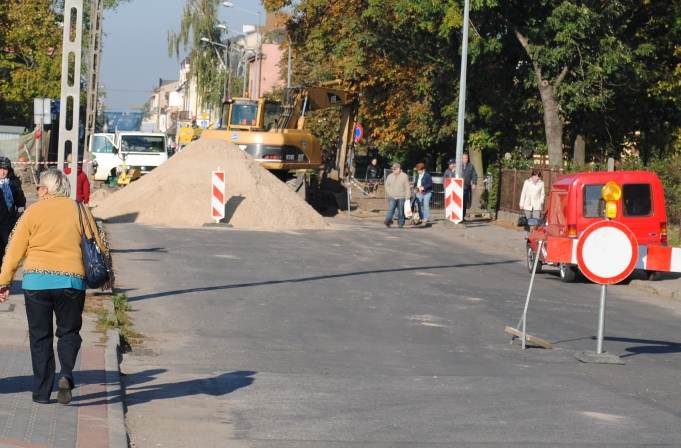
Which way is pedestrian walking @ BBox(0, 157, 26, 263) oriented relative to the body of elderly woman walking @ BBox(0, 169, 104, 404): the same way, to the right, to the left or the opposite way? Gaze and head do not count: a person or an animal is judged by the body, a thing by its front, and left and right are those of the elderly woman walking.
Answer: the opposite way

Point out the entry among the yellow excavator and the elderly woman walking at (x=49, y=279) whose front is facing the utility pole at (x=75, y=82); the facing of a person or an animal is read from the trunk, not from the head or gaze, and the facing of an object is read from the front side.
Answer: the elderly woman walking

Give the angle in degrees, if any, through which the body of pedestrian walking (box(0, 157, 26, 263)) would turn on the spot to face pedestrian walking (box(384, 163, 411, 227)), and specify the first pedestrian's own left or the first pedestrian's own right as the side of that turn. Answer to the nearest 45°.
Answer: approximately 135° to the first pedestrian's own left

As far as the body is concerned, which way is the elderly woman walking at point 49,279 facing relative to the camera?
away from the camera

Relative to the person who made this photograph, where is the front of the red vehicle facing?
facing away from the viewer and to the left of the viewer

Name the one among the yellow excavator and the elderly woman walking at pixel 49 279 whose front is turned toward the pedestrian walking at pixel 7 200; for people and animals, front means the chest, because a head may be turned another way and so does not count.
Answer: the elderly woman walking

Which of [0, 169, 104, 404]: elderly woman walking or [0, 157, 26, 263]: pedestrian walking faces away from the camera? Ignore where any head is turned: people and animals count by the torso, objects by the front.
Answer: the elderly woman walking

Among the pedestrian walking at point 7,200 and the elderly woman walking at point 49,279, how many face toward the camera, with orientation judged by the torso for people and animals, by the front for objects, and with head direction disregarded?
1

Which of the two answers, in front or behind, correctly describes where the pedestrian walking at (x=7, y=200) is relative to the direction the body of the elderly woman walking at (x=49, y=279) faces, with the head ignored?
in front
